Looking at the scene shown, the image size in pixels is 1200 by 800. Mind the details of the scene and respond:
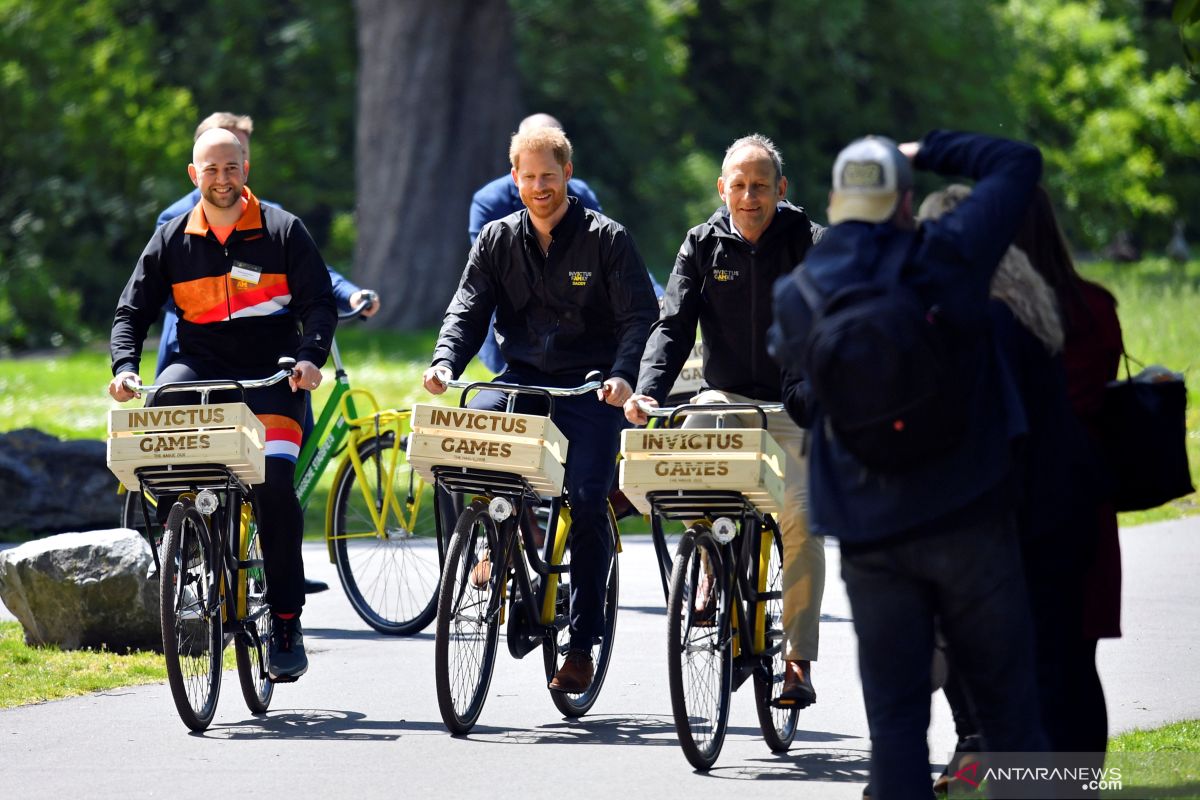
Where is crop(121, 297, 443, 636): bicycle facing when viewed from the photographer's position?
facing the viewer and to the right of the viewer

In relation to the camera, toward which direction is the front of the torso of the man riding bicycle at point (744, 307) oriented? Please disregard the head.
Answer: toward the camera

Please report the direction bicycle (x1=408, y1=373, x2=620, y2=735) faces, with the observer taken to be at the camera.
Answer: facing the viewer and to the left of the viewer

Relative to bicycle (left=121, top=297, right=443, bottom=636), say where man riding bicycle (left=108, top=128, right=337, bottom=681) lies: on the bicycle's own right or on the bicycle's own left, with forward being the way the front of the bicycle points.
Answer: on the bicycle's own right

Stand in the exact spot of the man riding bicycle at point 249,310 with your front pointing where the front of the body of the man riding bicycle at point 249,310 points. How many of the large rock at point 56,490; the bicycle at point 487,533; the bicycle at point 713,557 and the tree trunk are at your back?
2

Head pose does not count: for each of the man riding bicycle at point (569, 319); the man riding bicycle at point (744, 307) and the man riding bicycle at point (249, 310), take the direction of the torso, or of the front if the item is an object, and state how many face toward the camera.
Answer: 3

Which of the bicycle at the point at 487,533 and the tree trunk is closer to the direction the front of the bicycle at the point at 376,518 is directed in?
the bicycle

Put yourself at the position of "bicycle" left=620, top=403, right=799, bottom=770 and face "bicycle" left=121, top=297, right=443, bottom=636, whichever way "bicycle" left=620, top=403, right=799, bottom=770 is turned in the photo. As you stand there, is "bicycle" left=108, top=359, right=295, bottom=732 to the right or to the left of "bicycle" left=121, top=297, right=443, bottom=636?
left

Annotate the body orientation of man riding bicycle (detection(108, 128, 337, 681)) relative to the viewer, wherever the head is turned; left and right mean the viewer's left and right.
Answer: facing the viewer

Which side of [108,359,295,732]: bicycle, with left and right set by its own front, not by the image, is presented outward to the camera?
front

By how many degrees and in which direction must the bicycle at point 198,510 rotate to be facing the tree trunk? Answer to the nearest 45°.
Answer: approximately 180°
